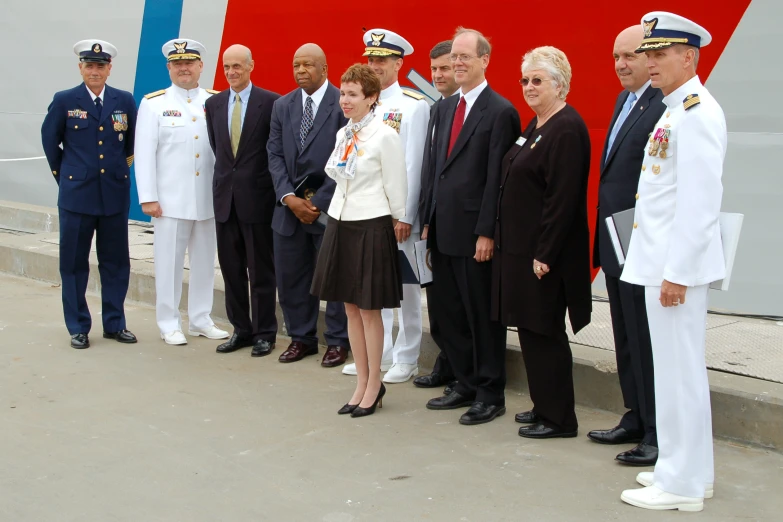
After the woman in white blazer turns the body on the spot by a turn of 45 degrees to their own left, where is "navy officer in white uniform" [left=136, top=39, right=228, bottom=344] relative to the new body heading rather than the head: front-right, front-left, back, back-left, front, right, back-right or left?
back-right

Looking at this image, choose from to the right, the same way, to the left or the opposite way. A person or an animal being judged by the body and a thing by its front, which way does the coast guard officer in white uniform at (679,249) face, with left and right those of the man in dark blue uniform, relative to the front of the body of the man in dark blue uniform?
to the right

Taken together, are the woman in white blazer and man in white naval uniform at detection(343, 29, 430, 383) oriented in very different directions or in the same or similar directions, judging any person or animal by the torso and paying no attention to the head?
same or similar directions

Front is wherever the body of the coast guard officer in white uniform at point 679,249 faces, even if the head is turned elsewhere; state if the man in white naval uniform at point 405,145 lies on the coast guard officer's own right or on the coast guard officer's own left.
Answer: on the coast guard officer's own right

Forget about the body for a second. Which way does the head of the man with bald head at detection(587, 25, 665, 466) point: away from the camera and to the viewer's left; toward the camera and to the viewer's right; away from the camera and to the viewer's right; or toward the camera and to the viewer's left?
toward the camera and to the viewer's left

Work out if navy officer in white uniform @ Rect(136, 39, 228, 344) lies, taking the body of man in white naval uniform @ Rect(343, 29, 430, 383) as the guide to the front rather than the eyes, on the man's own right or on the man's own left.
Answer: on the man's own right

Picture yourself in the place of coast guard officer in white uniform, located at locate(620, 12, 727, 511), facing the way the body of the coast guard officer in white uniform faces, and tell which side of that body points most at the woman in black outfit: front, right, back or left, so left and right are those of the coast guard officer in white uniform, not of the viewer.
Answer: right

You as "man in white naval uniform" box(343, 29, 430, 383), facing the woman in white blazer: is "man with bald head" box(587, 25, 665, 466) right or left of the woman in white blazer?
left

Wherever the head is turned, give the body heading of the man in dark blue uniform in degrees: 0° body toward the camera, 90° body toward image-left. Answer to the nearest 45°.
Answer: approximately 0°

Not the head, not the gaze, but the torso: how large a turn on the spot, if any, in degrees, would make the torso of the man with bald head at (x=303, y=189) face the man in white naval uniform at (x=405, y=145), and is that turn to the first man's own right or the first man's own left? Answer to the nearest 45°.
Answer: approximately 90° to the first man's own left

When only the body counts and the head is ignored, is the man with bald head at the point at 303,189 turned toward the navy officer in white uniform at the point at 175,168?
no

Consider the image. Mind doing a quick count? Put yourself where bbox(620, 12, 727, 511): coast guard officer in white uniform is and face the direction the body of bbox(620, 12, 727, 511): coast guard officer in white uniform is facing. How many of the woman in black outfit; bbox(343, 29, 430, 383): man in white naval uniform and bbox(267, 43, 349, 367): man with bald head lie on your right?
3

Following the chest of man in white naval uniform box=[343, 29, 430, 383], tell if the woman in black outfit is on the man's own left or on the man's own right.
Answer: on the man's own left

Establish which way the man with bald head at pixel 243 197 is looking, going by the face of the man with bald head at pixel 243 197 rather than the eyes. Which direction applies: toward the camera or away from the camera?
toward the camera

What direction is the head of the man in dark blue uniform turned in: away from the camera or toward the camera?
toward the camera

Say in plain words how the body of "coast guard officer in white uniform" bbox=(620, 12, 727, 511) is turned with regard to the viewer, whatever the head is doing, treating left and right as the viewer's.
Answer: facing the viewer and to the left of the viewer

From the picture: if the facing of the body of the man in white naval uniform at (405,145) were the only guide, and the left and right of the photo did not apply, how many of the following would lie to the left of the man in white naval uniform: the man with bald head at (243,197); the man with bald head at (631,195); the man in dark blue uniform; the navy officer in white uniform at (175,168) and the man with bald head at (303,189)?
1

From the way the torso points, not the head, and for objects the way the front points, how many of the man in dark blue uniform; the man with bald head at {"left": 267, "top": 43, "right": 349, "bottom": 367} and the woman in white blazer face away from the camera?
0

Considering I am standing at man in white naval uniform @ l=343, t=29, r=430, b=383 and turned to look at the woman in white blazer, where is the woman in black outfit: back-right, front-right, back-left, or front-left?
front-left

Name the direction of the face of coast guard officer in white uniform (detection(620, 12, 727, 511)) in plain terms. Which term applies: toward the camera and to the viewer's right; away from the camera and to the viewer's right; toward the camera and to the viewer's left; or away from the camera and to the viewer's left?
toward the camera and to the viewer's left
